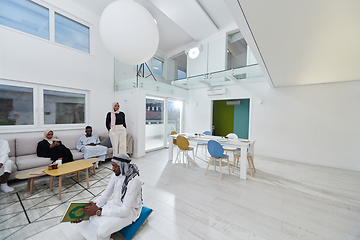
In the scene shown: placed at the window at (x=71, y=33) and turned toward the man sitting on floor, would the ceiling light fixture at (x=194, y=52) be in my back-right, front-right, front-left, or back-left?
front-left

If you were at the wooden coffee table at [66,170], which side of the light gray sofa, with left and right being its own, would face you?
front

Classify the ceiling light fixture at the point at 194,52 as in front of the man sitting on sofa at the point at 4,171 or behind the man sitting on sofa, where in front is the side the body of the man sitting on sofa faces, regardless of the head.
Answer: in front

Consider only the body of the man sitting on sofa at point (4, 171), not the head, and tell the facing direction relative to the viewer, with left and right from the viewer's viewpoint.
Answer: facing the viewer and to the right of the viewer

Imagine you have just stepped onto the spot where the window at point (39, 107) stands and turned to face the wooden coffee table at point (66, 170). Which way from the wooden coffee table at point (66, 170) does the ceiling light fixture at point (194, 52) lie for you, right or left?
left

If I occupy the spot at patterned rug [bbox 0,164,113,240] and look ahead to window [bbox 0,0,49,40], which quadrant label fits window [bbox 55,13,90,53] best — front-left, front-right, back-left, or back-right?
front-right

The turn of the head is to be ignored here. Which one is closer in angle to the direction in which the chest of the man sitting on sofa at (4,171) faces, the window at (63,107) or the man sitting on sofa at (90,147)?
the man sitting on sofa
